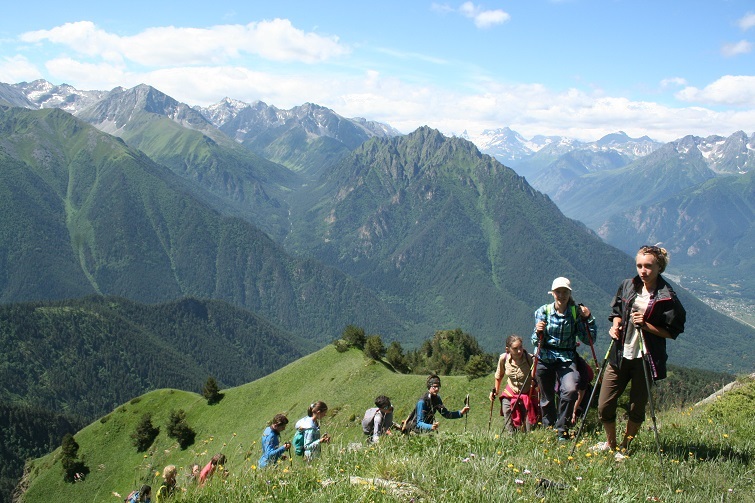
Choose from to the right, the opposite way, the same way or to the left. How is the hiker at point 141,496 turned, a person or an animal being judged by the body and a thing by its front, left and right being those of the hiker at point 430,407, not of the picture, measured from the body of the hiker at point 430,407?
to the left

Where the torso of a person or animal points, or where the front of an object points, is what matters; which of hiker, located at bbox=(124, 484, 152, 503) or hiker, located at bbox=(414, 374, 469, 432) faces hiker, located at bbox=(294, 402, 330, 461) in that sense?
hiker, located at bbox=(124, 484, 152, 503)

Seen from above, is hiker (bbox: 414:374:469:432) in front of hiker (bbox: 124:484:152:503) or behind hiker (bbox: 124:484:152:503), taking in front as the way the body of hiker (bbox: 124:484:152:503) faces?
in front

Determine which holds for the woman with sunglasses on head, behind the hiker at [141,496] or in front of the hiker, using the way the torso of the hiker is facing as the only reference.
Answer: in front

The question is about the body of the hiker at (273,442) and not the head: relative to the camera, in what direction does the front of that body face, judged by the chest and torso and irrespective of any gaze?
to the viewer's right

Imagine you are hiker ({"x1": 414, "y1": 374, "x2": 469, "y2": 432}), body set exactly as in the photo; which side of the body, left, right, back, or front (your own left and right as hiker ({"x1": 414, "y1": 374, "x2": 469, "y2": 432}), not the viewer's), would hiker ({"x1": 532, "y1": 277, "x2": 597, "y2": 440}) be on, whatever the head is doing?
front

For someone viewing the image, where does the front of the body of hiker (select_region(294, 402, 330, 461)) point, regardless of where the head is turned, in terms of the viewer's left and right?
facing to the right of the viewer

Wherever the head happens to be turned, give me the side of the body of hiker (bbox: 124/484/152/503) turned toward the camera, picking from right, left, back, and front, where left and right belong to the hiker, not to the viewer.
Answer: right

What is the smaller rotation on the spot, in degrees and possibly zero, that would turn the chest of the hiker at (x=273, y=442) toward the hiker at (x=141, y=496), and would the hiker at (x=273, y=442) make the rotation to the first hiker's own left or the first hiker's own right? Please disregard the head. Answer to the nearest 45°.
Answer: approximately 180°

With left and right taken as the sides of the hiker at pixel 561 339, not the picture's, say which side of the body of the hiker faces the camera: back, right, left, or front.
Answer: front
